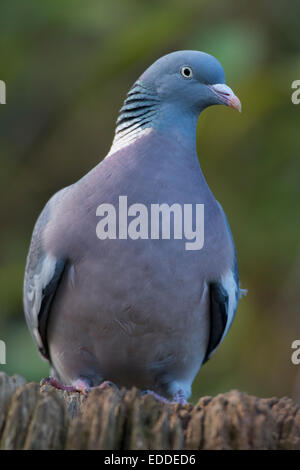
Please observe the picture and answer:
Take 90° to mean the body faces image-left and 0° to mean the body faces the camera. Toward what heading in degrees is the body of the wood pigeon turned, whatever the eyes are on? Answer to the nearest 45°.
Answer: approximately 0°
